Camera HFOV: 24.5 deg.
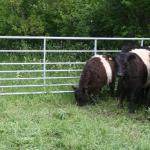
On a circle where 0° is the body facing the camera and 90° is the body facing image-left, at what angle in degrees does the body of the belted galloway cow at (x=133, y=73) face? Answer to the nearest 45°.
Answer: approximately 45°

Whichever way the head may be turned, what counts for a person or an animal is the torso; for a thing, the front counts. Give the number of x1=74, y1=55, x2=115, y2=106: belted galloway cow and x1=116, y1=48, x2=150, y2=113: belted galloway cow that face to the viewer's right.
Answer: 0

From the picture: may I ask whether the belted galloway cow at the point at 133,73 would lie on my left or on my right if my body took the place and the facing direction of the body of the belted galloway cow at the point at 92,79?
on my left

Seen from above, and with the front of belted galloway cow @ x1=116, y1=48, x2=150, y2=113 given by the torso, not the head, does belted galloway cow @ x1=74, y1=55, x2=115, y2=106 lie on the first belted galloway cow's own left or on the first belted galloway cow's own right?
on the first belted galloway cow's own right

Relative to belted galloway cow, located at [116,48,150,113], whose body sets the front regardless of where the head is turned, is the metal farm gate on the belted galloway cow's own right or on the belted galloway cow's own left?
on the belted galloway cow's own right

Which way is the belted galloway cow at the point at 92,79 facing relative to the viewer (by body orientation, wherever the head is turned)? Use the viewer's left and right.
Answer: facing the viewer and to the left of the viewer
